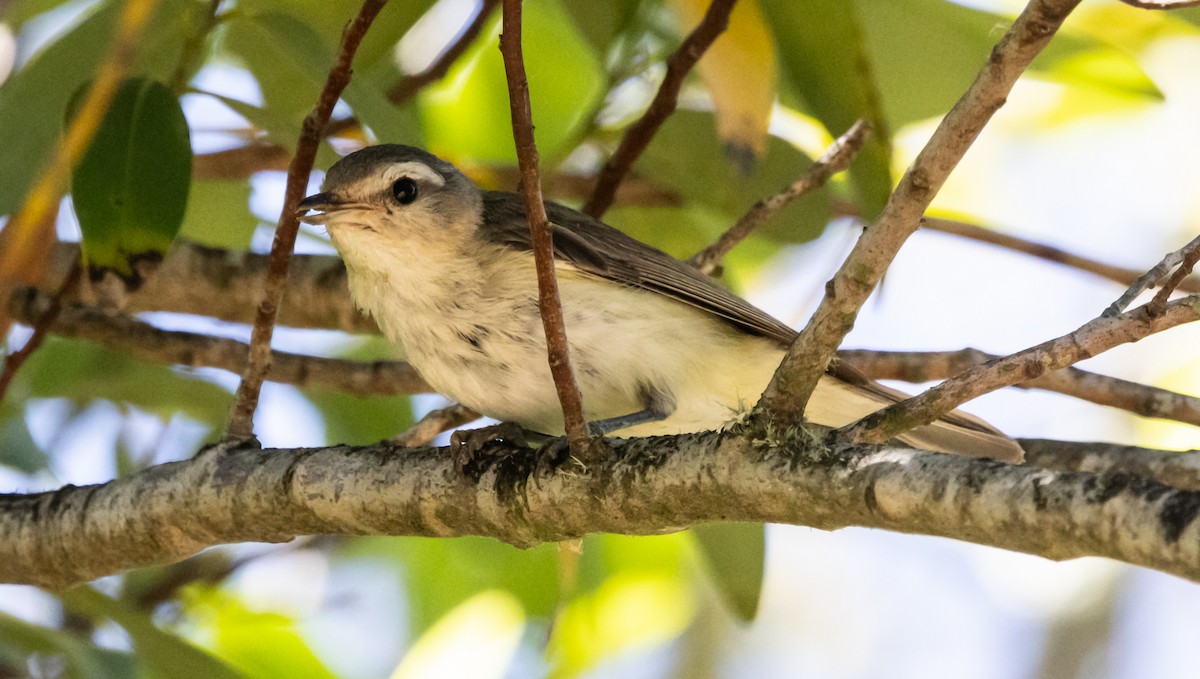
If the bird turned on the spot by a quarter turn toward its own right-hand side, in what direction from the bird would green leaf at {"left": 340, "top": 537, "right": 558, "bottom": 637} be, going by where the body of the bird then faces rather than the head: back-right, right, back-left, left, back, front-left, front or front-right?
front

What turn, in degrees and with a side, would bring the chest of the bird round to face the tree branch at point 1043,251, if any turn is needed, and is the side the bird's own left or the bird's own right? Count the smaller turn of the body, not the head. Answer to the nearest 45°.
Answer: approximately 180°

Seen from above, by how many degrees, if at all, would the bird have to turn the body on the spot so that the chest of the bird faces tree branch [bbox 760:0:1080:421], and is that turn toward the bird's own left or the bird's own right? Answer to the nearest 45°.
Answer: approximately 135° to the bird's own left

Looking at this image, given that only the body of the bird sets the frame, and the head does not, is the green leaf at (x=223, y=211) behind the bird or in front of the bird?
in front

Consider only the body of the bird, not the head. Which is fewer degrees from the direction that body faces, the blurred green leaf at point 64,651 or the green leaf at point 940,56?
the blurred green leaf

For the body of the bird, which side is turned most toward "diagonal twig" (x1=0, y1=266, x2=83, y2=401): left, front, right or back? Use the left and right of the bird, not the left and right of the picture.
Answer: front

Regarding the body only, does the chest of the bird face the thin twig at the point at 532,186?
no

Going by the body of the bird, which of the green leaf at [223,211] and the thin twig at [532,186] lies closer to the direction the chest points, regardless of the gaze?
the green leaf

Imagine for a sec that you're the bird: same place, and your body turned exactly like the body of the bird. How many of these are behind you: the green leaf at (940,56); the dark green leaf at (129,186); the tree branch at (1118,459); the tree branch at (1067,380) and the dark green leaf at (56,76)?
3

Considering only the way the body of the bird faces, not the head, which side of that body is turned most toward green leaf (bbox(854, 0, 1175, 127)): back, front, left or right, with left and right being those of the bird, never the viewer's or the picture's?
back

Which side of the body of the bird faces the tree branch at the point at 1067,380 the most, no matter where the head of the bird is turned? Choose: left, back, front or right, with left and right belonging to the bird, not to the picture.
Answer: back

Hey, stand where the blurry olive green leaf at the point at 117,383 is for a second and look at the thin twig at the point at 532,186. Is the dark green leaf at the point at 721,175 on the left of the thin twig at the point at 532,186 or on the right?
left

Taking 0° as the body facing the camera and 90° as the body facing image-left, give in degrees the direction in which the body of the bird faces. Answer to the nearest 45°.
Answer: approximately 90°
